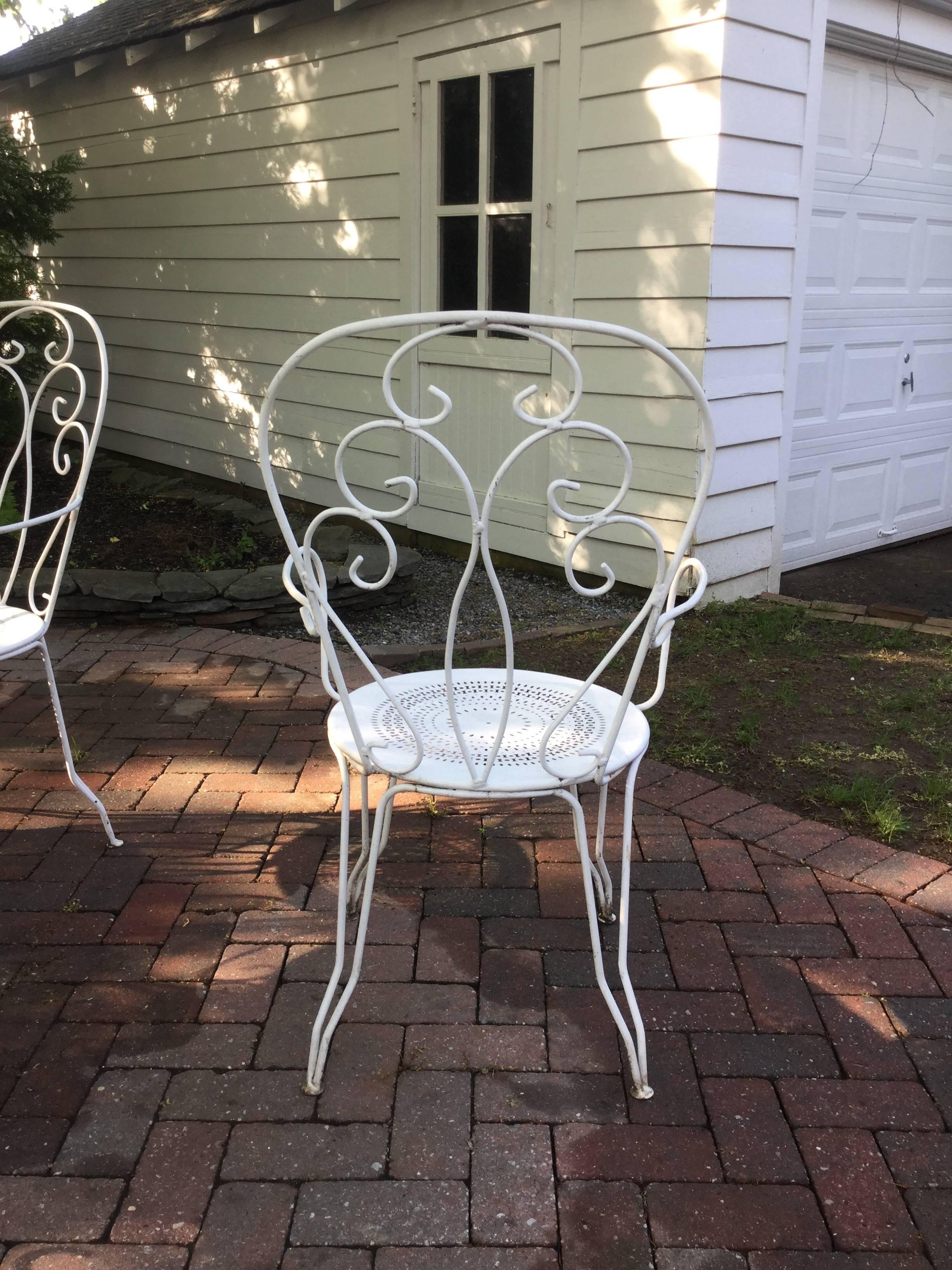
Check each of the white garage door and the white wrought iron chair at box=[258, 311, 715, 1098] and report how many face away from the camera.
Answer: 1

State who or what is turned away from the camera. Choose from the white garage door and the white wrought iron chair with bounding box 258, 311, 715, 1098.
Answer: the white wrought iron chair

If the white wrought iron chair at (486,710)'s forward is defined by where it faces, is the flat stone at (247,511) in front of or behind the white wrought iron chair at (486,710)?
in front

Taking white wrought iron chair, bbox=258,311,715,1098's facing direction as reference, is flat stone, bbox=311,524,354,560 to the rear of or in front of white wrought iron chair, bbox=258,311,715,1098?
in front

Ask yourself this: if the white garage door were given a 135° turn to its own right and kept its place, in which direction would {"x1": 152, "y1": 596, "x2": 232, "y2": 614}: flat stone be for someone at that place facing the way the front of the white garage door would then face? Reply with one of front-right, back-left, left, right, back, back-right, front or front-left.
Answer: front-left

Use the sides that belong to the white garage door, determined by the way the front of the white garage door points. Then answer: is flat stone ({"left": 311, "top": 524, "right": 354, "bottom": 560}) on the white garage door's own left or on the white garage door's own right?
on the white garage door's own right

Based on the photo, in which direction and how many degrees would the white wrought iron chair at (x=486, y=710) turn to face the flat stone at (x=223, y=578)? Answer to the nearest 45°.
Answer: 0° — it already faces it

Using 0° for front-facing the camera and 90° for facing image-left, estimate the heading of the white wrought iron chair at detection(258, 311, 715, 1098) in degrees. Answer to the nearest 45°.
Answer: approximately 180°

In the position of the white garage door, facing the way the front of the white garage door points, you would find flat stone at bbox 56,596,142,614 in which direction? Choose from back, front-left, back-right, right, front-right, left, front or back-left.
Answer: right

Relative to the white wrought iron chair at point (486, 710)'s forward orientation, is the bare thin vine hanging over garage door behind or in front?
in front
